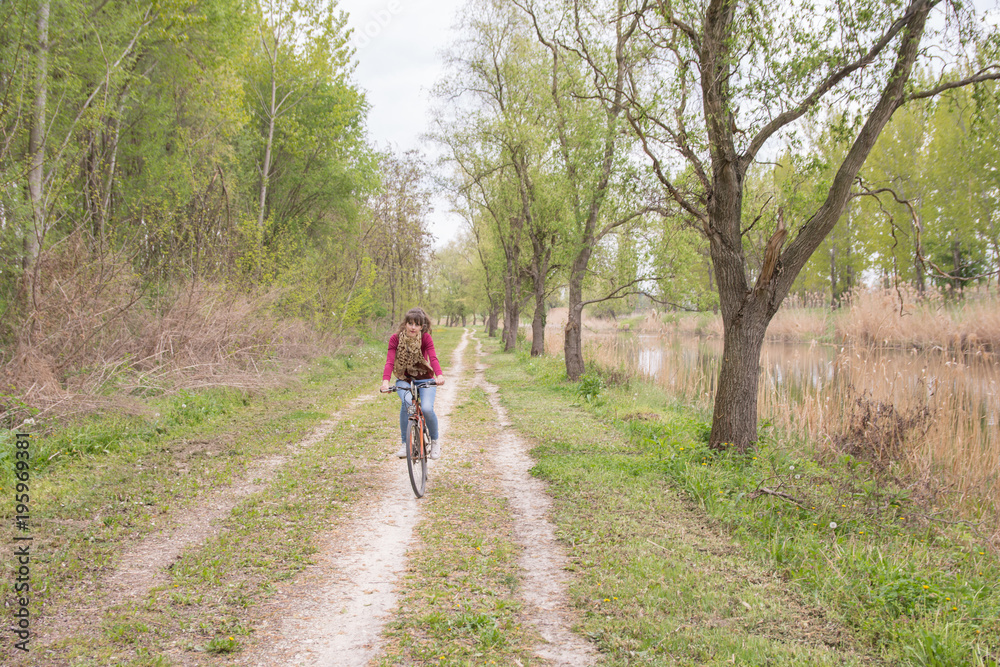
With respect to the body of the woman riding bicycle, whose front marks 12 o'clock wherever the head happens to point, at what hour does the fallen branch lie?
The fallen branch is roughly at 10 o'clock from the woman riding bicycle.

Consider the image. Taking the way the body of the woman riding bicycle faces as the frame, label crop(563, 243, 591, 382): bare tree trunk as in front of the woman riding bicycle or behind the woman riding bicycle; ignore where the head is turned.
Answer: behind

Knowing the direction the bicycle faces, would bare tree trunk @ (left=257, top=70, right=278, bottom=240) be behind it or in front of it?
behind

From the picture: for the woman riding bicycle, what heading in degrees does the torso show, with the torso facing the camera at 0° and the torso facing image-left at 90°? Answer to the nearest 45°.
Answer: approximately 0°

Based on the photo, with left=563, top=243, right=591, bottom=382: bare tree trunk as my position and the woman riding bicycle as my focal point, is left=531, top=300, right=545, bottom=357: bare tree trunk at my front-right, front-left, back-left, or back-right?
back-right

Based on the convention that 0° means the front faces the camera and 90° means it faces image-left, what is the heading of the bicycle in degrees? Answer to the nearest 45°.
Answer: approximately 0°

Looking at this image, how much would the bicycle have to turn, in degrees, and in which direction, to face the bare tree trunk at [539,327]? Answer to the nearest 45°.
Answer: approximately 180°

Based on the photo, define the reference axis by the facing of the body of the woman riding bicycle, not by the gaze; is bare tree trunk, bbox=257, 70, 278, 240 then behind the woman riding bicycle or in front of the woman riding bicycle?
behind

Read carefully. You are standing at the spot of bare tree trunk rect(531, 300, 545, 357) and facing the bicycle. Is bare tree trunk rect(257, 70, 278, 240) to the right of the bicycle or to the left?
right

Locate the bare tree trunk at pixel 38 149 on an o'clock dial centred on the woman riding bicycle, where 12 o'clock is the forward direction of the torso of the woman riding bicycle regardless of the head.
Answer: The bare tree trunk is roughly at 4 o'clock from the woman riding bicycle.
